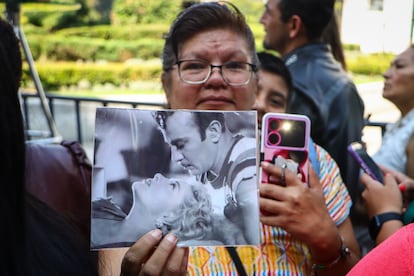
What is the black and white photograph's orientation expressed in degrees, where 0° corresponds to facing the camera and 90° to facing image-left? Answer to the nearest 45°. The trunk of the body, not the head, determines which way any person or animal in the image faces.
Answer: approximately 0°

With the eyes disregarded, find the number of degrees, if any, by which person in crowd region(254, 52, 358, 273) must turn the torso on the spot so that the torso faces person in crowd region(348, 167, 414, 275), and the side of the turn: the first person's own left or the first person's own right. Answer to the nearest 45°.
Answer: approximately 45° to the first person's own left

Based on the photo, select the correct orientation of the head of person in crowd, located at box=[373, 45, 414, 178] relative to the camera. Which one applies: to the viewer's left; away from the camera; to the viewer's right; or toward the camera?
to the viewer's left

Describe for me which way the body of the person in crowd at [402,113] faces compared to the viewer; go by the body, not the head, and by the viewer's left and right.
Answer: facing to the left of the viewer

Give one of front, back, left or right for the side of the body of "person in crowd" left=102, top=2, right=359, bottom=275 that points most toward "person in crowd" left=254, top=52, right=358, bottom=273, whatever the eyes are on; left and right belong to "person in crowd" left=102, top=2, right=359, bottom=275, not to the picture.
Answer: back

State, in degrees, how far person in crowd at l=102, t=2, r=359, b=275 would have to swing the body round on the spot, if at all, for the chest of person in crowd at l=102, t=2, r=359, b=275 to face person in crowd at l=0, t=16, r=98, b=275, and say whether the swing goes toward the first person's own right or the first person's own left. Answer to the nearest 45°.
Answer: approximately 45° to the first person's own right

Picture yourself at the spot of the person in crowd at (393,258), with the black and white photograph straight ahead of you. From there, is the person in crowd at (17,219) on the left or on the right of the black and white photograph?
left
